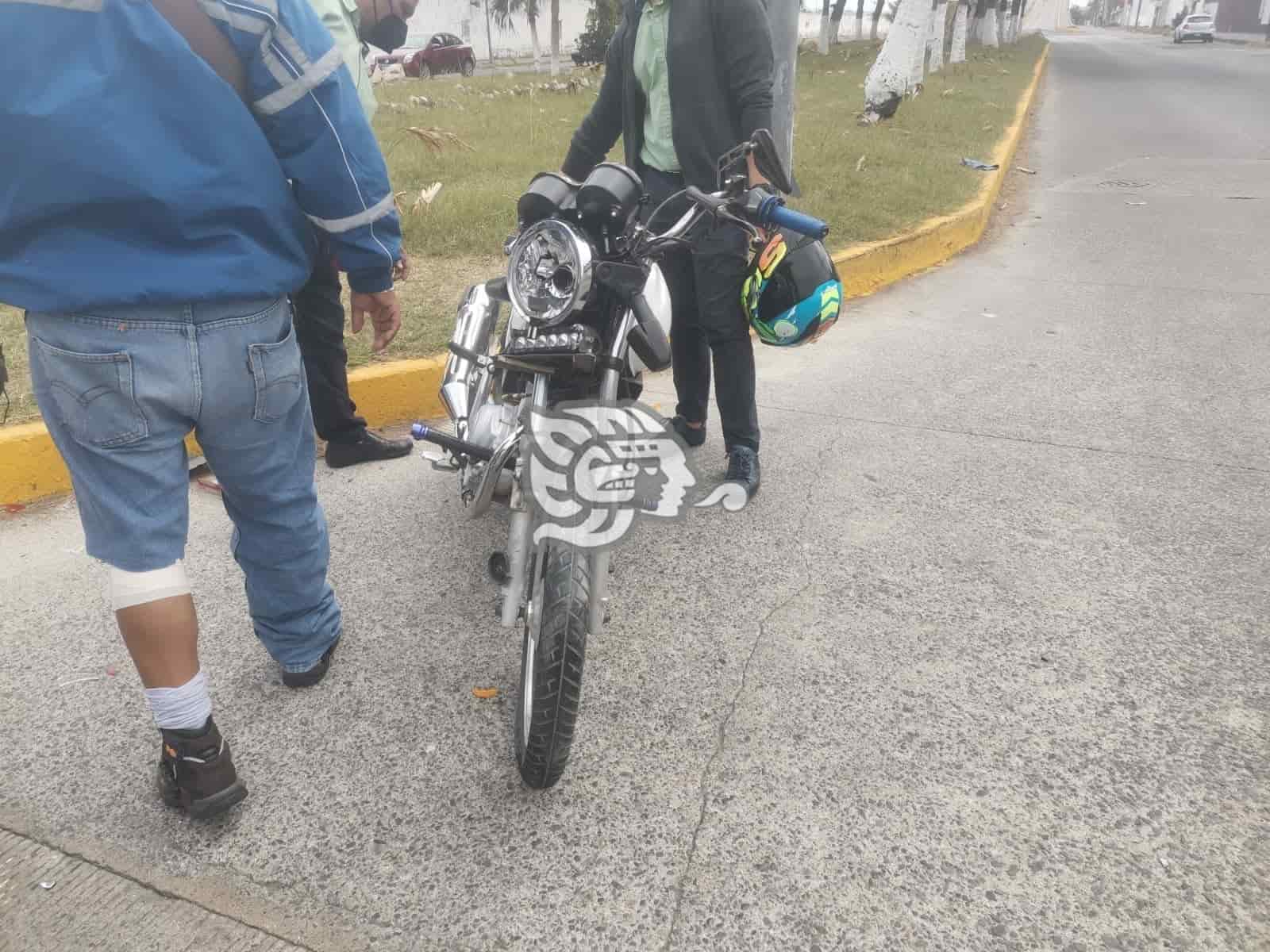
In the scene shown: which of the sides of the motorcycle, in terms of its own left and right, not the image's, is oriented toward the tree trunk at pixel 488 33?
back

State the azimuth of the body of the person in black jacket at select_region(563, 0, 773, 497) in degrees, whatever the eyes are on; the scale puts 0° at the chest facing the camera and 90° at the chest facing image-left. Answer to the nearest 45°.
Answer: approximately 45°

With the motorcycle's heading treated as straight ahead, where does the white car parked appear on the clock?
The white car parked is roughly at 7 o'clock from the motorcycle.

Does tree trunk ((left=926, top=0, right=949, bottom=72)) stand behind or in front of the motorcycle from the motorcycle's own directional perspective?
behind

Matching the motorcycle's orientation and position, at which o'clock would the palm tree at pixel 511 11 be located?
The palm tree is roughly at 6 o'clock from the motorcycle.

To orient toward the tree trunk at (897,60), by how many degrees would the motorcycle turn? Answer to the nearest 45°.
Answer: approximately 180°

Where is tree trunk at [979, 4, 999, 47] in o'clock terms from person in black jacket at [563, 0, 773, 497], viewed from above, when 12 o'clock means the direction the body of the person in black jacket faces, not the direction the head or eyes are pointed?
The tree trunk is roughly at 5 o'clock from the person in black jacket.

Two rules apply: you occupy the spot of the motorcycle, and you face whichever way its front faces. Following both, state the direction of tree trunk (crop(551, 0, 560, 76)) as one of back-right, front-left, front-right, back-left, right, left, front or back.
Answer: back

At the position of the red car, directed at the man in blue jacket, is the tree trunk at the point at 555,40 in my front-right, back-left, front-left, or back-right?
back-left

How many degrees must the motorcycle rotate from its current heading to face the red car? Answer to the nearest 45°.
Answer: approximately 180°
